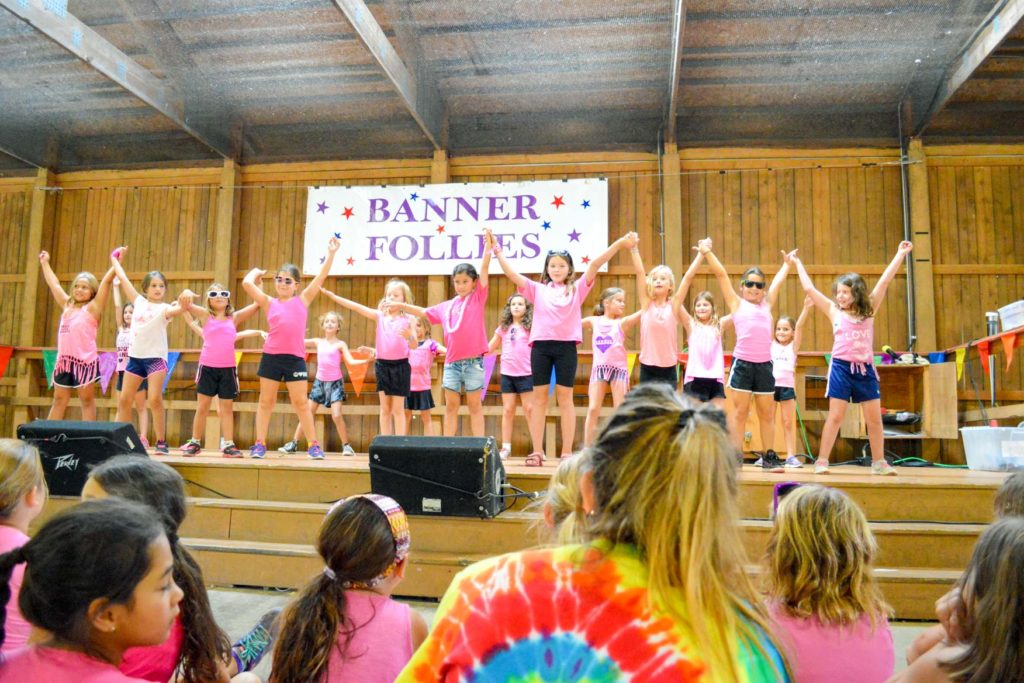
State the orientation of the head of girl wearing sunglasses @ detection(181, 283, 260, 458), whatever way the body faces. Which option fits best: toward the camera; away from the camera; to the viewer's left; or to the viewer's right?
toward the camera

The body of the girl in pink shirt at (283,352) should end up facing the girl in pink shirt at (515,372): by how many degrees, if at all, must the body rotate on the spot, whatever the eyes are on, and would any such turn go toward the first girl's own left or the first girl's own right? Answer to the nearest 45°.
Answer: approximately 90° to the first girl's own left

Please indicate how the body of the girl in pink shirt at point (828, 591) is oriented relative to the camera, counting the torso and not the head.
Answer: away from the camera

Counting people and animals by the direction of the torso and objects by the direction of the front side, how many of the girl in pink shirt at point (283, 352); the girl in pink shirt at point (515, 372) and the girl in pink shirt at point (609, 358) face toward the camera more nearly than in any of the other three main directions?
3

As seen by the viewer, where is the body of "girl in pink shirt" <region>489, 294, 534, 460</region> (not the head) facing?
toward the camera

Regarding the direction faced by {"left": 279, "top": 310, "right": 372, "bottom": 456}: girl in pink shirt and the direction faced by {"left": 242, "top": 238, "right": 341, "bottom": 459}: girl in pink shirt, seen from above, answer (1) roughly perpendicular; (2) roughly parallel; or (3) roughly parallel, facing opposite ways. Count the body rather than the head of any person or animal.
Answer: roughly parallel

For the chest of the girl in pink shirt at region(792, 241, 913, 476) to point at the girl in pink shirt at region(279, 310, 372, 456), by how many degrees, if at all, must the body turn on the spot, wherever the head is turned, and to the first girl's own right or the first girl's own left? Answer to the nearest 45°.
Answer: approximately 90° to the first girl's own right

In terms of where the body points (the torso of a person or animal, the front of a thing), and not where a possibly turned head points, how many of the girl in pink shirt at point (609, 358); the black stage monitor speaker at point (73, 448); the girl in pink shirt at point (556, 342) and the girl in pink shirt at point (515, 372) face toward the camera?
4

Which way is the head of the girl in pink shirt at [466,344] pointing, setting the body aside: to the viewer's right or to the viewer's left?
to the viewer's left

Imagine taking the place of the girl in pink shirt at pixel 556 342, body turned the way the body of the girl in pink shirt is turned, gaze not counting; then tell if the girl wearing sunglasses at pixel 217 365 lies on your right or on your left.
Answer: on your right

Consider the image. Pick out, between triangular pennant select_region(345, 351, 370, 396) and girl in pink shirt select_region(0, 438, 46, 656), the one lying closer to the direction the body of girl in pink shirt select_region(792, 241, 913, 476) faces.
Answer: the girl in pink shirt

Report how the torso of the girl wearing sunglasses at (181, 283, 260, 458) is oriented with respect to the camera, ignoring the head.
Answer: toward the camera

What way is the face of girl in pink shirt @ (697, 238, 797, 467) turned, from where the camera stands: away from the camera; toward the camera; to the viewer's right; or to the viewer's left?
toward the camera

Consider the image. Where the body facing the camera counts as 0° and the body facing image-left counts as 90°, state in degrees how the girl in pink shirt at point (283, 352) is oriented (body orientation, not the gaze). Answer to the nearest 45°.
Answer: approximately 0°
